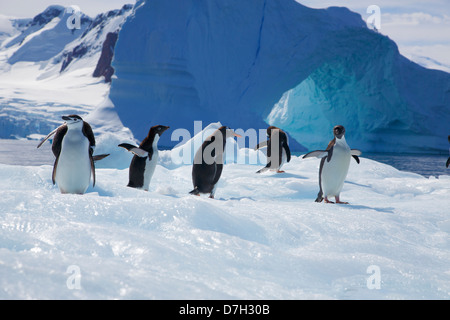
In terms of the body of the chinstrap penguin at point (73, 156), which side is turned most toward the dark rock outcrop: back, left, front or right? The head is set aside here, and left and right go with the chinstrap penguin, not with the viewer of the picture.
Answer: back

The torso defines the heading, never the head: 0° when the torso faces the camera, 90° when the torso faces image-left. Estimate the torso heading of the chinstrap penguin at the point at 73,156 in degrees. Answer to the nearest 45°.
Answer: approximately 0°

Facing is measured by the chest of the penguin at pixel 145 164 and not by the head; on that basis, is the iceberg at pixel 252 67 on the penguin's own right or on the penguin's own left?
on the penguin's own left

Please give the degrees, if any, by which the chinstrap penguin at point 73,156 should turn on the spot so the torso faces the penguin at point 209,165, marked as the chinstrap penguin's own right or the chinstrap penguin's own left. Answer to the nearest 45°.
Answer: approximately 135° to the chinstrap penguin's own left

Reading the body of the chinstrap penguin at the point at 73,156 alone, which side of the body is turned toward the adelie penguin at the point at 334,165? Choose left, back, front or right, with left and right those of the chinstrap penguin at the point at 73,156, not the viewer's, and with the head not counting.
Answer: left

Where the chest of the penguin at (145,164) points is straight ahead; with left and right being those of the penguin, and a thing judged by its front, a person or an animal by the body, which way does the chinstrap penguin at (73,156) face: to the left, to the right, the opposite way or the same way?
to the right

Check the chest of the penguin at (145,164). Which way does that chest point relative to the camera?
to the viewer's right
